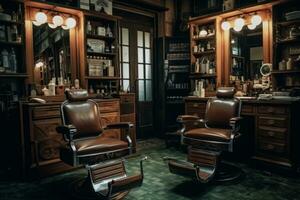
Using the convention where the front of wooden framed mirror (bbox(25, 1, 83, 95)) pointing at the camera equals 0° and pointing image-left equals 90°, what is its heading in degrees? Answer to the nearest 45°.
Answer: approximately 315°

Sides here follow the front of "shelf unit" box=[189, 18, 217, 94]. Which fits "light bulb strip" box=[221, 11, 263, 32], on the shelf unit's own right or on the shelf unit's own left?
on the shelf unit's own left

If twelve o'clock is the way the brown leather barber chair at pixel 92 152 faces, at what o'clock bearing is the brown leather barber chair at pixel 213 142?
the brown leather barber chair at pixel 213 142 is roughly at 10 o'clock from the brown leather barber chair at pixel 92 152.

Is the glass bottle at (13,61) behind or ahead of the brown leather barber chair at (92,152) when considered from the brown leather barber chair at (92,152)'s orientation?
behind

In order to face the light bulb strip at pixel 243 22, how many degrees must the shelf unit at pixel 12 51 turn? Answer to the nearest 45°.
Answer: approximately 45° to its left

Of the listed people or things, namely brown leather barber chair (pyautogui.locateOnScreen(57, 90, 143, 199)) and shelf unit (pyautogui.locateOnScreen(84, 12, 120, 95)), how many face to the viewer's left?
0

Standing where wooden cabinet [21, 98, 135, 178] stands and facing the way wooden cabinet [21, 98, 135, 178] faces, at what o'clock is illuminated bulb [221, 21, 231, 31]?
The illuminated bulb is roughly at 10 o'clock from the wooden cabinet.

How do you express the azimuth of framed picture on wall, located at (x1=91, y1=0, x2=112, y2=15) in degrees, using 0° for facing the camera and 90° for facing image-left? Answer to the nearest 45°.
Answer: approximately 315°

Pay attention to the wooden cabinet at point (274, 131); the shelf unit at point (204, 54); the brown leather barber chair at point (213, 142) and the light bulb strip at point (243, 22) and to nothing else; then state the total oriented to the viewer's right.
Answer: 0

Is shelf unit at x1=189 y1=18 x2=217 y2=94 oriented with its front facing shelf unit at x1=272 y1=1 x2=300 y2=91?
no

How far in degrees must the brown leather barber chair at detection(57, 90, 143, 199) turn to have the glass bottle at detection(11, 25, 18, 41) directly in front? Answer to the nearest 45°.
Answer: approximately 180°

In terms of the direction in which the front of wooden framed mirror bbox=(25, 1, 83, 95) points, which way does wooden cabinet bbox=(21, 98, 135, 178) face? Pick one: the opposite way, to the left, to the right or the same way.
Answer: the same way

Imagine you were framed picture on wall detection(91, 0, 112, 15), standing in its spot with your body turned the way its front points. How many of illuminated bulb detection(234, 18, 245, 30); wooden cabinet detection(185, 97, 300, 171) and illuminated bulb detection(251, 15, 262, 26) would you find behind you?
0
